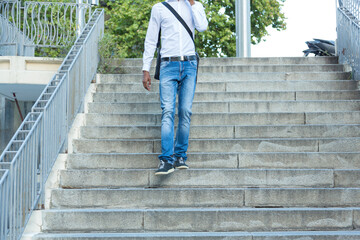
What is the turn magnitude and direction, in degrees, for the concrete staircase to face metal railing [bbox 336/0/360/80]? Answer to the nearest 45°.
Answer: approximately 135° to its left

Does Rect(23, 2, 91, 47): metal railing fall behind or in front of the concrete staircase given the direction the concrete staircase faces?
behind

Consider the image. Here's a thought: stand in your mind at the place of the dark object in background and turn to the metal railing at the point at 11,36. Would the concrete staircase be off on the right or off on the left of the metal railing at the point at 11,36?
left

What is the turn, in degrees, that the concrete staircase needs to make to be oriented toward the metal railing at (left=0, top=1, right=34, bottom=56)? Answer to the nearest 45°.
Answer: approximately 135° to its right

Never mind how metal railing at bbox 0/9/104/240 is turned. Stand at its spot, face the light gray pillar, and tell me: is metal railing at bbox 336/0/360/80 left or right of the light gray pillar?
right

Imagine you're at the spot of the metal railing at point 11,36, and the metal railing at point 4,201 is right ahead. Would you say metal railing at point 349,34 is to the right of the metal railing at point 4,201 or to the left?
left

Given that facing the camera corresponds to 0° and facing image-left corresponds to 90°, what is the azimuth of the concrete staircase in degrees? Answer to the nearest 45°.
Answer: approximately 0°

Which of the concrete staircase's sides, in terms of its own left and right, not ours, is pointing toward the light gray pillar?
back
